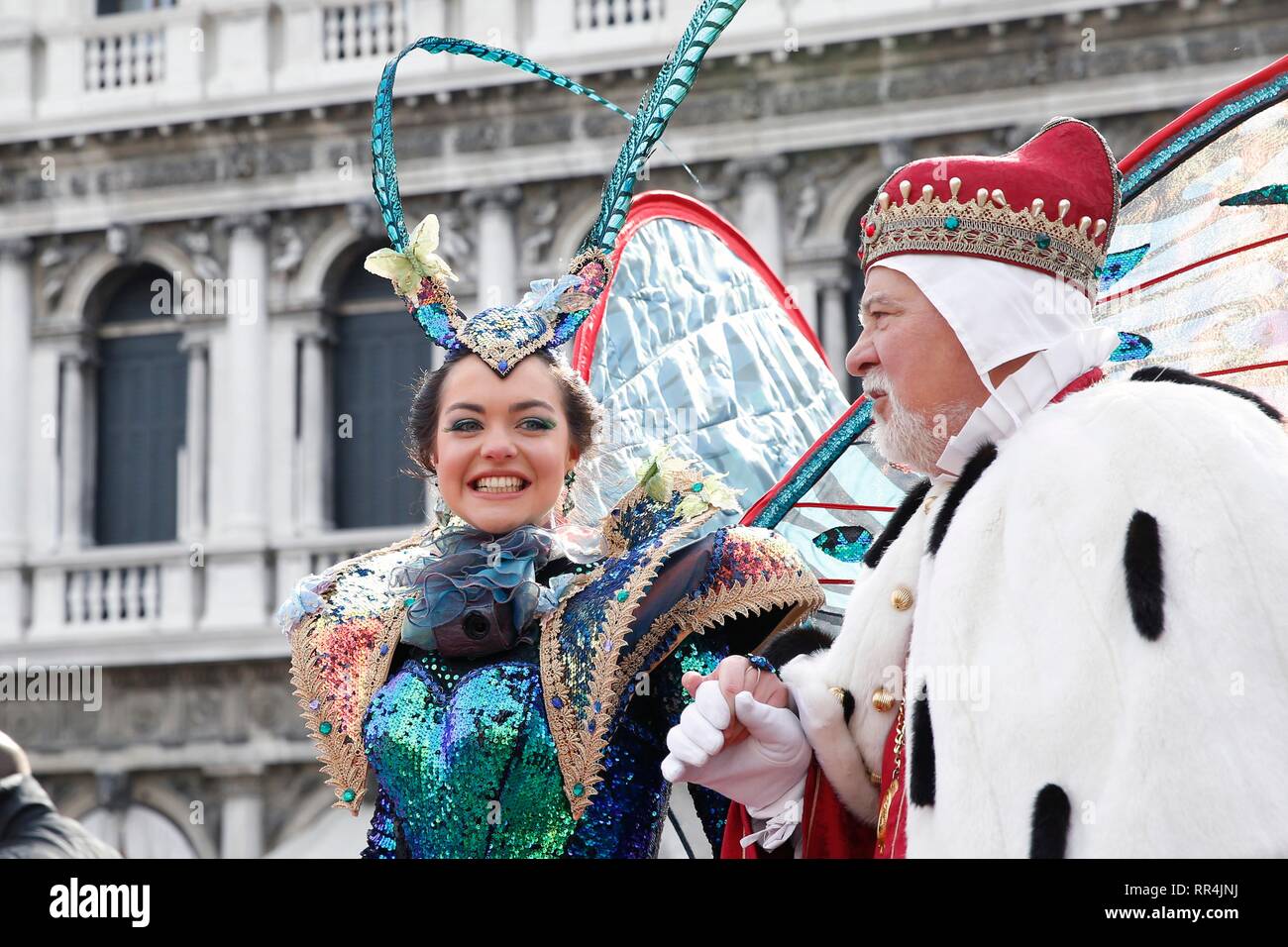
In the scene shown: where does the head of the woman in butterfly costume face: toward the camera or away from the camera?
toward the camera

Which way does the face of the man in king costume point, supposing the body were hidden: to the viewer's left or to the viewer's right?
to the viewer's left

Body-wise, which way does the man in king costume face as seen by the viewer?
to the viewer's left

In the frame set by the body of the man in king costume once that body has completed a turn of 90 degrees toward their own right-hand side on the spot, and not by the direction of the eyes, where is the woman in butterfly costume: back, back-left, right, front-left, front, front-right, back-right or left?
front-left
